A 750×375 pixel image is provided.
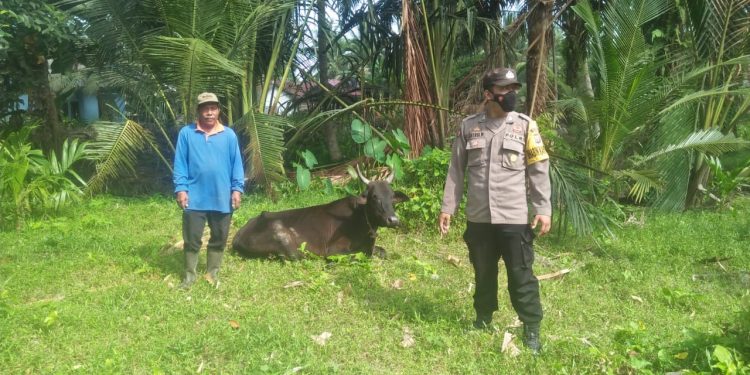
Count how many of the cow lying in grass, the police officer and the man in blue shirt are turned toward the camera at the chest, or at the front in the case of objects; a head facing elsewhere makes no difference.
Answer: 2

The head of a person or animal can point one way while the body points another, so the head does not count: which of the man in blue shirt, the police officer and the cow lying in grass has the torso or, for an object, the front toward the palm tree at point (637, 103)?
the cow lying in grass

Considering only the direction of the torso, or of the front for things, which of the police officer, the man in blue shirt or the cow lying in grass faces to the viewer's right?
the cow lying in grass

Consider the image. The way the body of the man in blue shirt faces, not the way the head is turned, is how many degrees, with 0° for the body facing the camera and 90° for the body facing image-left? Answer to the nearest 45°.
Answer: approximately 0°

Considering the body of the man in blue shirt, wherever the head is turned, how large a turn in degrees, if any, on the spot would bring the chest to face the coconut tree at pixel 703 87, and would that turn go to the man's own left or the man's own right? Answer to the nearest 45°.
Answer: approximately 90° to the man's own left

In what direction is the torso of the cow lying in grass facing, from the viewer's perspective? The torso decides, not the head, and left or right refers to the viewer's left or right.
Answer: facing to the right of the viewer

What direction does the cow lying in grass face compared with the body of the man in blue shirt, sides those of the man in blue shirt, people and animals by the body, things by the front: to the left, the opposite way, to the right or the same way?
to the left

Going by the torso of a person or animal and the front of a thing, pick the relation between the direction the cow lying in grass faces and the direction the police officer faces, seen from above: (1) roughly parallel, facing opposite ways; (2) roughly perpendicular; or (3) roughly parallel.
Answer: roughly perpendicular

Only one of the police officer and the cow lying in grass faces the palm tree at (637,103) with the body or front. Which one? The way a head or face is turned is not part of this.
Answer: the cow lying in grass

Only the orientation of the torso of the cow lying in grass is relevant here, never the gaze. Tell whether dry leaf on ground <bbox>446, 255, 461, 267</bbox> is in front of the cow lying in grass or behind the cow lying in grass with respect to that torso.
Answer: in front

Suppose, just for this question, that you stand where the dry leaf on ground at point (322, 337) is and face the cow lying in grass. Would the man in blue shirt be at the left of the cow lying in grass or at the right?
left

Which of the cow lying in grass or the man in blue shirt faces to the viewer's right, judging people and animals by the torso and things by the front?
the cow lying in grass
